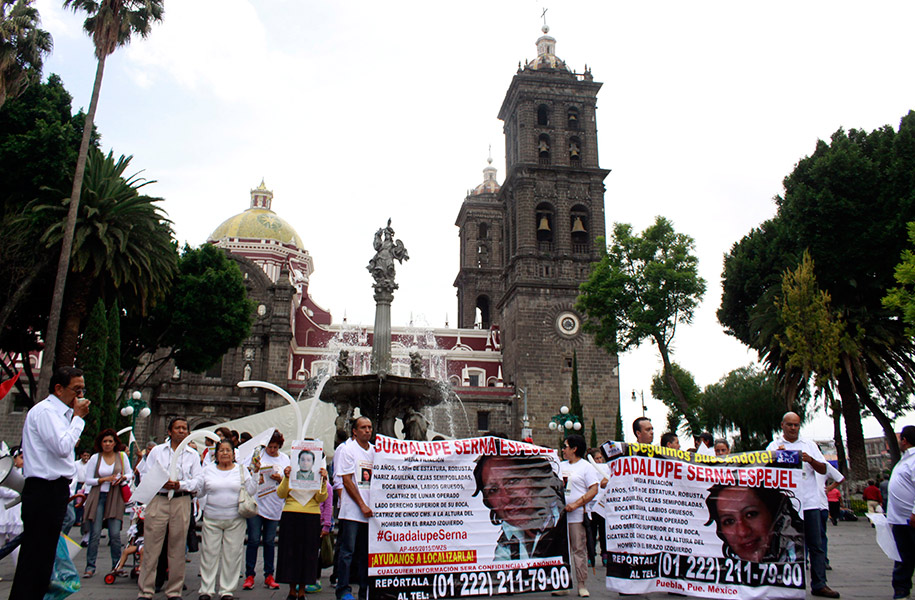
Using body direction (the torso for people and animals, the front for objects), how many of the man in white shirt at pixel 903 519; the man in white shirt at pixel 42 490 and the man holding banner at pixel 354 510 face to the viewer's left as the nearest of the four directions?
1

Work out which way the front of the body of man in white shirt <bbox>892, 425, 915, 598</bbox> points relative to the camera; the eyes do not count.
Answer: to the viewer's left

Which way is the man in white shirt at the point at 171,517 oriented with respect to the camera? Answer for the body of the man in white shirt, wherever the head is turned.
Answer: toward the camera

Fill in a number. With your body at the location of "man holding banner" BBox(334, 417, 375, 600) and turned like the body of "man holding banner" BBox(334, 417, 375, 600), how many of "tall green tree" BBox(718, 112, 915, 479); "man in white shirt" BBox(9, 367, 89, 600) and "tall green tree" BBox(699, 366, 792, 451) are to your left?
2

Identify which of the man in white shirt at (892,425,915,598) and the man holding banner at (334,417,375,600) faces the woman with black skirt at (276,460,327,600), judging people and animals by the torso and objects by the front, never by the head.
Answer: the man in white shirt

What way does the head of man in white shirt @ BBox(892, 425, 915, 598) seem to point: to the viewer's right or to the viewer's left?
to the viewer's left

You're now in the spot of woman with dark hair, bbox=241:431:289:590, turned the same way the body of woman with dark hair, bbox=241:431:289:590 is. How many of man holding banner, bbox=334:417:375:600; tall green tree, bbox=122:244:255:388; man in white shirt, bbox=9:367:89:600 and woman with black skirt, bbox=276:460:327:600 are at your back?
1

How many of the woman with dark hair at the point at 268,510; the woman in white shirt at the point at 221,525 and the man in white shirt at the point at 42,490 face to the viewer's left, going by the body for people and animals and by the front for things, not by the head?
0

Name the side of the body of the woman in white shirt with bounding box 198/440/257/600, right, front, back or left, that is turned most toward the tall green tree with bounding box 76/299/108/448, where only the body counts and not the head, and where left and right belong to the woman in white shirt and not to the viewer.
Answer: back

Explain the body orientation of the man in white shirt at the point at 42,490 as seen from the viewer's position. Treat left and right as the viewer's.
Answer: facing to the right of the viewer

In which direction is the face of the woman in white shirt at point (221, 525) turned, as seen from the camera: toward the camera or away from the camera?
toward the camera

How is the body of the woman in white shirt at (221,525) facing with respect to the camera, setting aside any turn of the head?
toward the camera

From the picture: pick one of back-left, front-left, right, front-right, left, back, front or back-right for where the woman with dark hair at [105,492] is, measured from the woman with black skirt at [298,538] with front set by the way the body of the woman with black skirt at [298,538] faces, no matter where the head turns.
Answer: back-right

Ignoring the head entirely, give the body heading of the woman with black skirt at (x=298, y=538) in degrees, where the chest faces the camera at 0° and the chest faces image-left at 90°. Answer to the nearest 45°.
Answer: approximately 0°

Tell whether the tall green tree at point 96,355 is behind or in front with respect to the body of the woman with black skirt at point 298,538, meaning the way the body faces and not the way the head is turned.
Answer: behind

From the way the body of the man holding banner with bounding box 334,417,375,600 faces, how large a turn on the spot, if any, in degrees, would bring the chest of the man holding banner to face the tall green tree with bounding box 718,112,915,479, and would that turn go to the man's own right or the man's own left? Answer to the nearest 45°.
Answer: approximately 90° to the man's own left

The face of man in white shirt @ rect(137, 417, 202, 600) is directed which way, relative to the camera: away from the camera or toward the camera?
toward the camera
